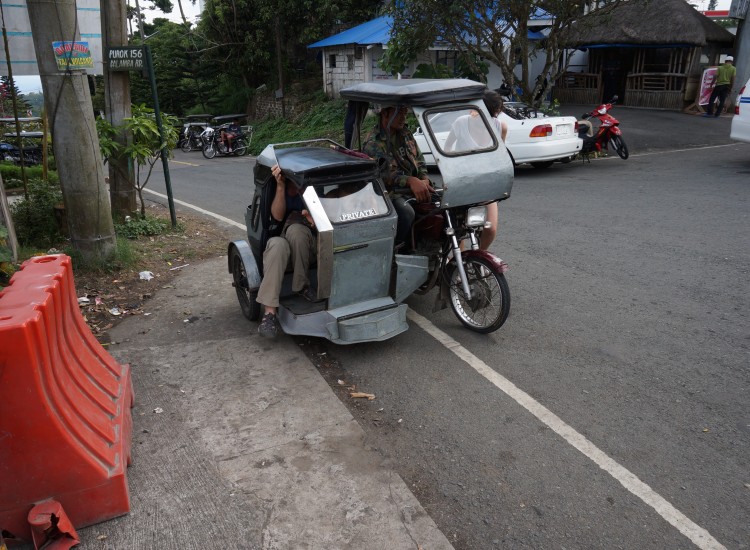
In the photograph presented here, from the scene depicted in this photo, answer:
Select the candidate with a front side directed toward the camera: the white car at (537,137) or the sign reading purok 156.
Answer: the sign reading purok 156

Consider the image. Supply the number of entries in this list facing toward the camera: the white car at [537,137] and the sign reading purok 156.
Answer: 1

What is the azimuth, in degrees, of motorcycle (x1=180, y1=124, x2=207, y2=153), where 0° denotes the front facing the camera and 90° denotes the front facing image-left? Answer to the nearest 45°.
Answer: approximately 45°

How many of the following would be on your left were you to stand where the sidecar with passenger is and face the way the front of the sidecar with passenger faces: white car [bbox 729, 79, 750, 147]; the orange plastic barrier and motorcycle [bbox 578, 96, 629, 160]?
2

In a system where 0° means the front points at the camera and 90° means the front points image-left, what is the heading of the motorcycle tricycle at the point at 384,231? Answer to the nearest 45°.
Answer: approximately 315°

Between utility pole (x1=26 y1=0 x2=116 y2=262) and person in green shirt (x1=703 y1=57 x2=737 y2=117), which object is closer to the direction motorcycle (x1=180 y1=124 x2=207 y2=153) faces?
the utility pole

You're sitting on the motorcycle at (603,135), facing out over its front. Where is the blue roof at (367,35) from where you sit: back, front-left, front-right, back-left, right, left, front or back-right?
back

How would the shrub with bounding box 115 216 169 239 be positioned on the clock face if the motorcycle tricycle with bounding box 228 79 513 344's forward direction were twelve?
The shrub is roughly at 6 o'clock from the motorcycle tricycle.

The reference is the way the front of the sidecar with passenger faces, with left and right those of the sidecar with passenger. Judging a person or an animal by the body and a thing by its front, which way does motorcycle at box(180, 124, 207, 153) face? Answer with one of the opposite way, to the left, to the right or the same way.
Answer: to the right

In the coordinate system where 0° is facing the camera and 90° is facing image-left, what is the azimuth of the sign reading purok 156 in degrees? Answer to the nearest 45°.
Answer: approximately 0°

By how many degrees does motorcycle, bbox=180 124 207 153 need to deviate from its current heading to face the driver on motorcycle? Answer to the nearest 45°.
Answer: approximately 45° to its left

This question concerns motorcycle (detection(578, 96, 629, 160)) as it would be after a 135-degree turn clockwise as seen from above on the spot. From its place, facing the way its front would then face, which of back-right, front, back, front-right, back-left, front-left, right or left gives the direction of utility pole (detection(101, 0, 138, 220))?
front-left

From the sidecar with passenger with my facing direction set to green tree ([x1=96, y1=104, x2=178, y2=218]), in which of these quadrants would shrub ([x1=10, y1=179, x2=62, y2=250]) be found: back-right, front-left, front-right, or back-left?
front-left

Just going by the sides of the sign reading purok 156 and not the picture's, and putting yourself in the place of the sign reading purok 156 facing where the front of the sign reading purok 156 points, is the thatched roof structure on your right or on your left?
on your left

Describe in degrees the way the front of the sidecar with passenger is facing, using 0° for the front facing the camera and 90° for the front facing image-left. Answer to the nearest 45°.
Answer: approximately 315°

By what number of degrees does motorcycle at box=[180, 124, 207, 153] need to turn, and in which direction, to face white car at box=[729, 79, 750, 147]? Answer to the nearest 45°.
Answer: approximately 90° to its left

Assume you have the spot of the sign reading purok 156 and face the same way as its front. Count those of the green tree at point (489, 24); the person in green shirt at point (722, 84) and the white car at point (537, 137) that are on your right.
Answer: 0

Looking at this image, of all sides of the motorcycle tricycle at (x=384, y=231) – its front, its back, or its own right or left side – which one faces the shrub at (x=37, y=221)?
back
